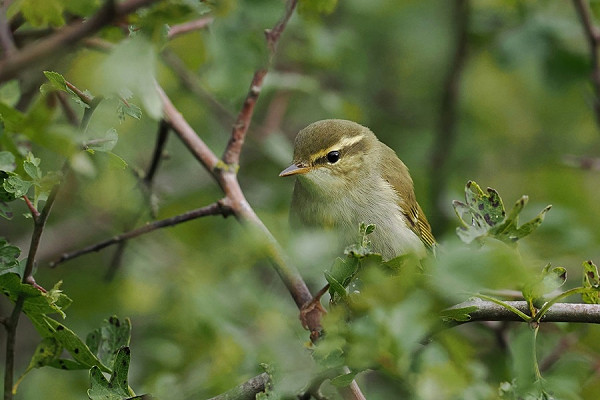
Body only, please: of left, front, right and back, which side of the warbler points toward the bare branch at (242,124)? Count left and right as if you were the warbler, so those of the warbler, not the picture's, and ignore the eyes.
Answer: front

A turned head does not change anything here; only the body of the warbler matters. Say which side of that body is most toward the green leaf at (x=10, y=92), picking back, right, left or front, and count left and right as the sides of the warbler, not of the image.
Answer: front

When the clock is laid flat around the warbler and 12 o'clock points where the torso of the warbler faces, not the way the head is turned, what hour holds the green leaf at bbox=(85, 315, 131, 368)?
The green leaf is roughly at 1 o'clock from the warbler.

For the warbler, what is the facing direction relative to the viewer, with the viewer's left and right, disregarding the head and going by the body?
facing the viewer and to the left of the viewer

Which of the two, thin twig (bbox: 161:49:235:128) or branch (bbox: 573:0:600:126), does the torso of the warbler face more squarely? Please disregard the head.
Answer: the thin twig

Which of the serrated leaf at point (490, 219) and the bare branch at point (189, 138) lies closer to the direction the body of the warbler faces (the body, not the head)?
the bare branch

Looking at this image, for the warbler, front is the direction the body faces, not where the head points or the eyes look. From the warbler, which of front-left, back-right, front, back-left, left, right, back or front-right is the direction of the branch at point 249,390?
front-left

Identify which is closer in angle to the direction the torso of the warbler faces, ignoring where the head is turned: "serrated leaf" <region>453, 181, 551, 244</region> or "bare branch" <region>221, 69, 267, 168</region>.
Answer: the bare branch

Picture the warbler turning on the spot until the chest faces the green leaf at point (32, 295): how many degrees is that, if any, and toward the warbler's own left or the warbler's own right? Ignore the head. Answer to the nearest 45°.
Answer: approximately 45° to the warbler's own right

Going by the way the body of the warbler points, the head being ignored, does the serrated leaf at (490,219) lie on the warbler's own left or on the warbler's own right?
on the warbler's own left

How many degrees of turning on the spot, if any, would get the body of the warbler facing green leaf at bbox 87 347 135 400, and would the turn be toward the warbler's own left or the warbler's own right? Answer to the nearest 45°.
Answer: approximately 45° to the warbler's own right

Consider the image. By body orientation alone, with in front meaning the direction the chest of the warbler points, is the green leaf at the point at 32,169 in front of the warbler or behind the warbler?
in front

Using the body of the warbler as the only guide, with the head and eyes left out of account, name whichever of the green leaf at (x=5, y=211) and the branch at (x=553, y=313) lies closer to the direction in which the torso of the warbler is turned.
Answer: the green leaf
